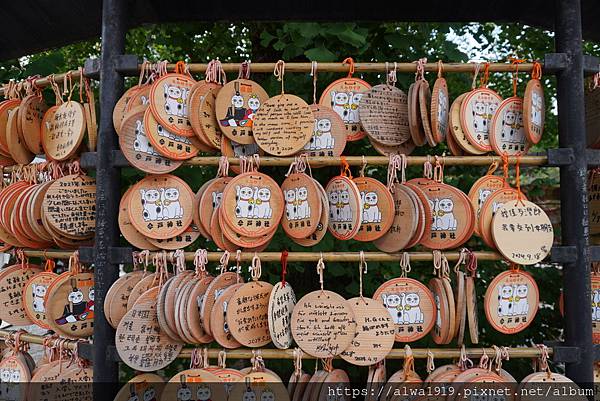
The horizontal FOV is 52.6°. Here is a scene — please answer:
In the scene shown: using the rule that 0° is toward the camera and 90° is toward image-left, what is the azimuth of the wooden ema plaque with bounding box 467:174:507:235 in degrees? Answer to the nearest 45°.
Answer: approximately 0°

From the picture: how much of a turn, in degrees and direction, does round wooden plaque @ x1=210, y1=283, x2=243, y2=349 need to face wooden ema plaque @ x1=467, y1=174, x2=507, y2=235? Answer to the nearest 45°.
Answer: approximately 90° to its left

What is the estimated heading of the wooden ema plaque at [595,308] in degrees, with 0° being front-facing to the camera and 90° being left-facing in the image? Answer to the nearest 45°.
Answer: approximately 0°

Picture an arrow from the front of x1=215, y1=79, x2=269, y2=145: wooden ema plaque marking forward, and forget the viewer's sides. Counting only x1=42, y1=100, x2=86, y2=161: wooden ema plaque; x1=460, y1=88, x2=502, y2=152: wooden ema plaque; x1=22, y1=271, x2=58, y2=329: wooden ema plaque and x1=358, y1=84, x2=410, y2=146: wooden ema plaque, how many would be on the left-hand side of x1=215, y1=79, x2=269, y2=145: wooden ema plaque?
2
